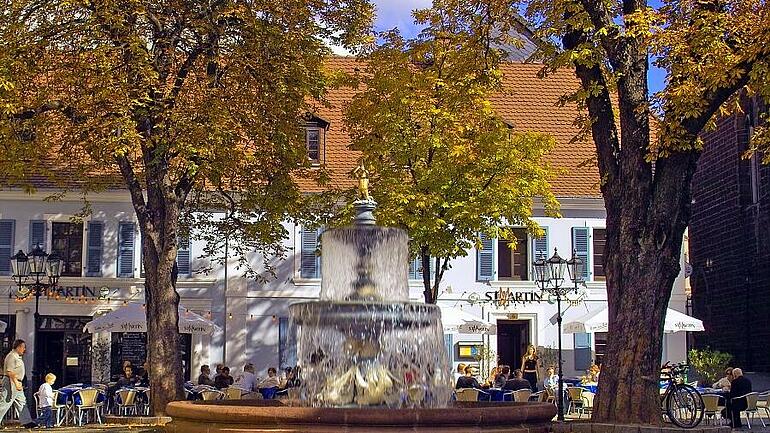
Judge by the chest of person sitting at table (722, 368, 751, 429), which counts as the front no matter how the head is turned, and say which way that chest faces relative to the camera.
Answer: to the viewer's left

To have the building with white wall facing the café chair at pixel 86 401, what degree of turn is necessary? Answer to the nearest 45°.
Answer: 0° — it already faces it

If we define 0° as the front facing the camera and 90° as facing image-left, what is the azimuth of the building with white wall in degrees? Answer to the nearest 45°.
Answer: approximately 0°

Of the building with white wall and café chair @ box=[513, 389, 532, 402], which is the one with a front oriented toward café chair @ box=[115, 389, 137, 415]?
the building with white wall

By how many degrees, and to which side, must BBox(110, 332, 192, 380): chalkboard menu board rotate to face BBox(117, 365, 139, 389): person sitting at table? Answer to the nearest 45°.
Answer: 0° — it already faces them
